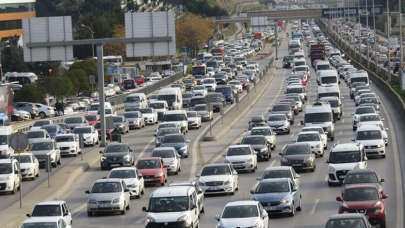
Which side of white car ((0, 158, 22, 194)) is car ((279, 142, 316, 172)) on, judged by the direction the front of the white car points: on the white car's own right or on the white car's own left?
on the white car's own left

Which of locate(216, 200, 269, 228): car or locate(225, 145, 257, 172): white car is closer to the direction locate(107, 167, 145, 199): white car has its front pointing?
the car

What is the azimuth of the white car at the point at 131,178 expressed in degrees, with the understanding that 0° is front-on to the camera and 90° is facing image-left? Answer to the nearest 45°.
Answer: approximately 45°

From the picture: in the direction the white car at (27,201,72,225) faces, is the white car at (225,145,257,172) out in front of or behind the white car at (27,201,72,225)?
behind

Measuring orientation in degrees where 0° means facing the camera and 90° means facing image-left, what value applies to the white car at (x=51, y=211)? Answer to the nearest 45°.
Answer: approximately 45°

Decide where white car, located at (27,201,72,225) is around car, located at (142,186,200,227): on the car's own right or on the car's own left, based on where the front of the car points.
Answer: on the car's own right

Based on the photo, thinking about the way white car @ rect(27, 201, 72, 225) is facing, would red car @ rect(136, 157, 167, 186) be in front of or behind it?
behind
